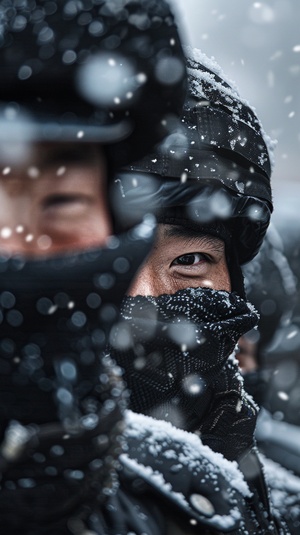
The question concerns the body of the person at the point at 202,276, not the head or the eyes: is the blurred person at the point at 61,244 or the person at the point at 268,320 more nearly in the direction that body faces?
the blurred person

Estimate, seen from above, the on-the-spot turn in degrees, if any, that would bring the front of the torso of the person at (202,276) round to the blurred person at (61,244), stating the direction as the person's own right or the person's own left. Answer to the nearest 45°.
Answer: approximately 45° to the person's own right

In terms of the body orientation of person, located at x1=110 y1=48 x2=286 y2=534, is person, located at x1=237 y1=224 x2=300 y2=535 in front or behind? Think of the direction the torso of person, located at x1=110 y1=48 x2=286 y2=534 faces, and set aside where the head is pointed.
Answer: behind

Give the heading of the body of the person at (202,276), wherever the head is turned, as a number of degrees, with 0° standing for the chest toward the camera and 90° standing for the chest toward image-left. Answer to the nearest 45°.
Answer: approximately 45°
